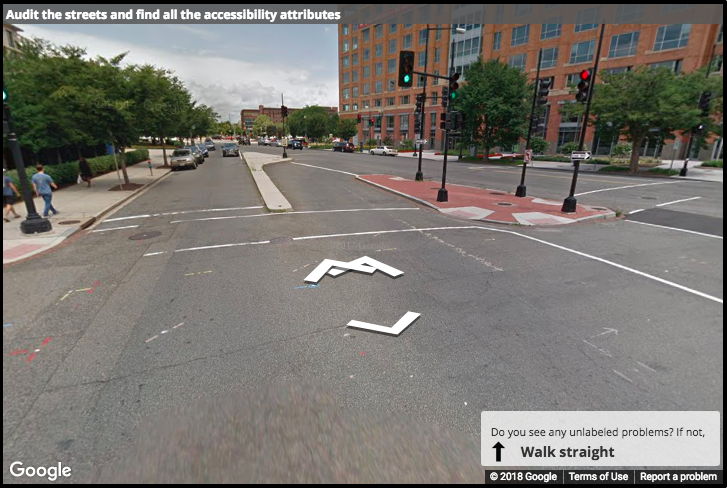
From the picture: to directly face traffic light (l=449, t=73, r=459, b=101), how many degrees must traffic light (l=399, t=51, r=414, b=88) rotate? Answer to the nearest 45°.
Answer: approximately 135° to its left

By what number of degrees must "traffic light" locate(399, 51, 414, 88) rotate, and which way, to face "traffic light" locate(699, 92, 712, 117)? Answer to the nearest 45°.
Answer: approximately 135° to its left

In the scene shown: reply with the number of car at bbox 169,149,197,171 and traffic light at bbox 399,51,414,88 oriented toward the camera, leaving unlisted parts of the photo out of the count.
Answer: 2

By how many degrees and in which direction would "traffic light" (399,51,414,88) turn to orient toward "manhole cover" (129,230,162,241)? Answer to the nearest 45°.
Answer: approximately 45° to its right

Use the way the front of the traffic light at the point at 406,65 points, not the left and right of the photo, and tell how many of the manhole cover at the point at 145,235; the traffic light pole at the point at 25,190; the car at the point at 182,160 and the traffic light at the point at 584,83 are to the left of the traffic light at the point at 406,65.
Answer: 1

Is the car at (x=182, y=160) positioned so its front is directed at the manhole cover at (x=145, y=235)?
yes

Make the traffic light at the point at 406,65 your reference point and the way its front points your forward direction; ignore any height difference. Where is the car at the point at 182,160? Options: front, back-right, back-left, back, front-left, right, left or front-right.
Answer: back-right

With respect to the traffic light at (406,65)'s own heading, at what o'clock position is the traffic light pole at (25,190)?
The traffic light pole is roughly at 2 o'clock from the traffic light.

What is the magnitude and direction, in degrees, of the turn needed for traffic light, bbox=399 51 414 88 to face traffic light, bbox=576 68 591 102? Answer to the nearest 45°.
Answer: approximately 90° to its left

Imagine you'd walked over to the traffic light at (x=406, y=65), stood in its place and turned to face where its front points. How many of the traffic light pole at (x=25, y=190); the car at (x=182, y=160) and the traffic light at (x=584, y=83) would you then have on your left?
1

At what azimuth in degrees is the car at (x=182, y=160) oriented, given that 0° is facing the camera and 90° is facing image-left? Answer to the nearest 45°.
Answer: approximately 0°

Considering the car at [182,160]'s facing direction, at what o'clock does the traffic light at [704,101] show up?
The traffic light is roughly at 10 o'clock from the car.

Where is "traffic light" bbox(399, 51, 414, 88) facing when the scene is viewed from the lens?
facing the viewer

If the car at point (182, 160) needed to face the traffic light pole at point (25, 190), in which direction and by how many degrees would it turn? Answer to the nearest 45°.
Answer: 0° — it already faces it
